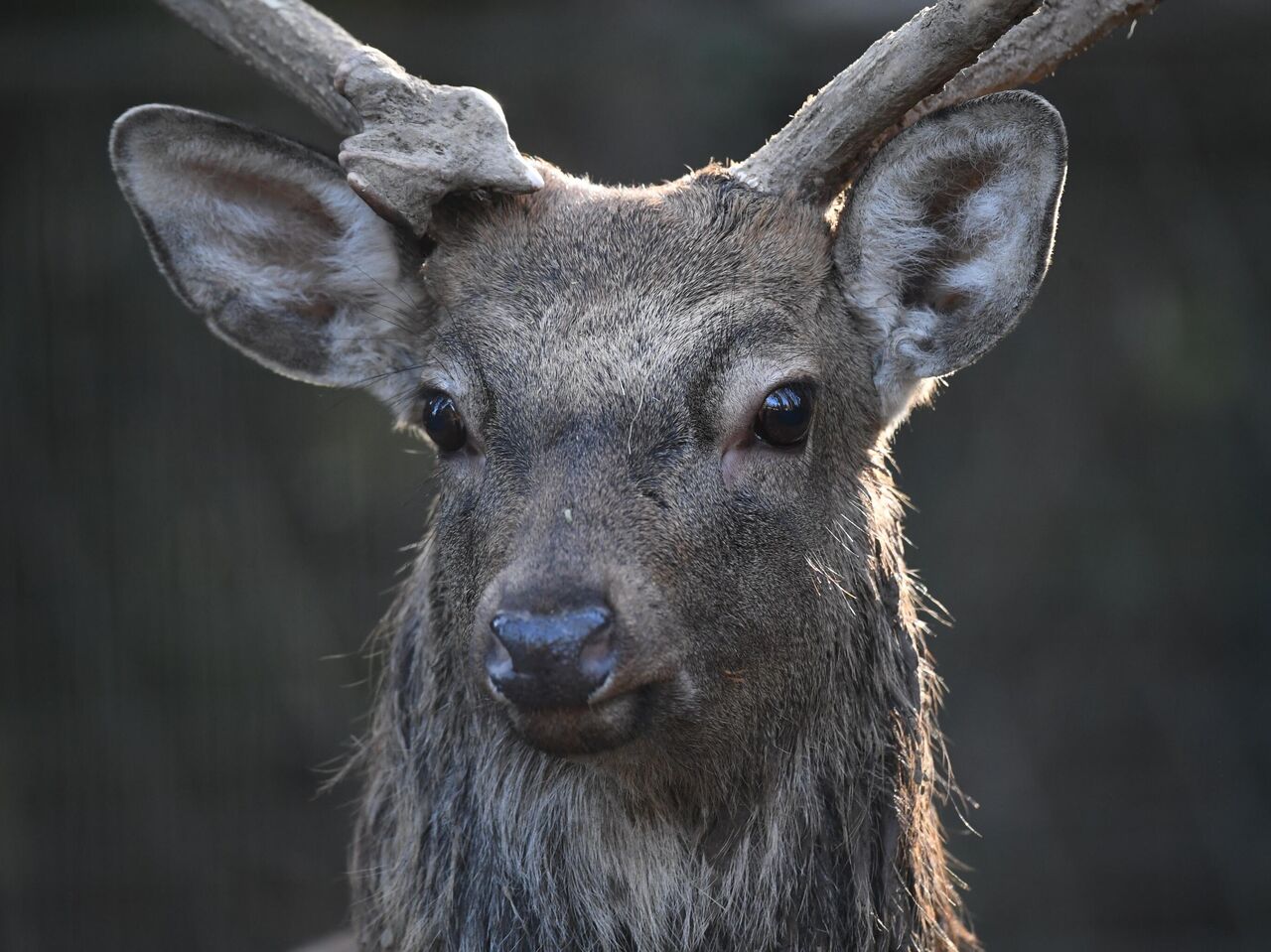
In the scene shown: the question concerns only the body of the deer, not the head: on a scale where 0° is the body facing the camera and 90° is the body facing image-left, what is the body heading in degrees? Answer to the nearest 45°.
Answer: approximately 0°
